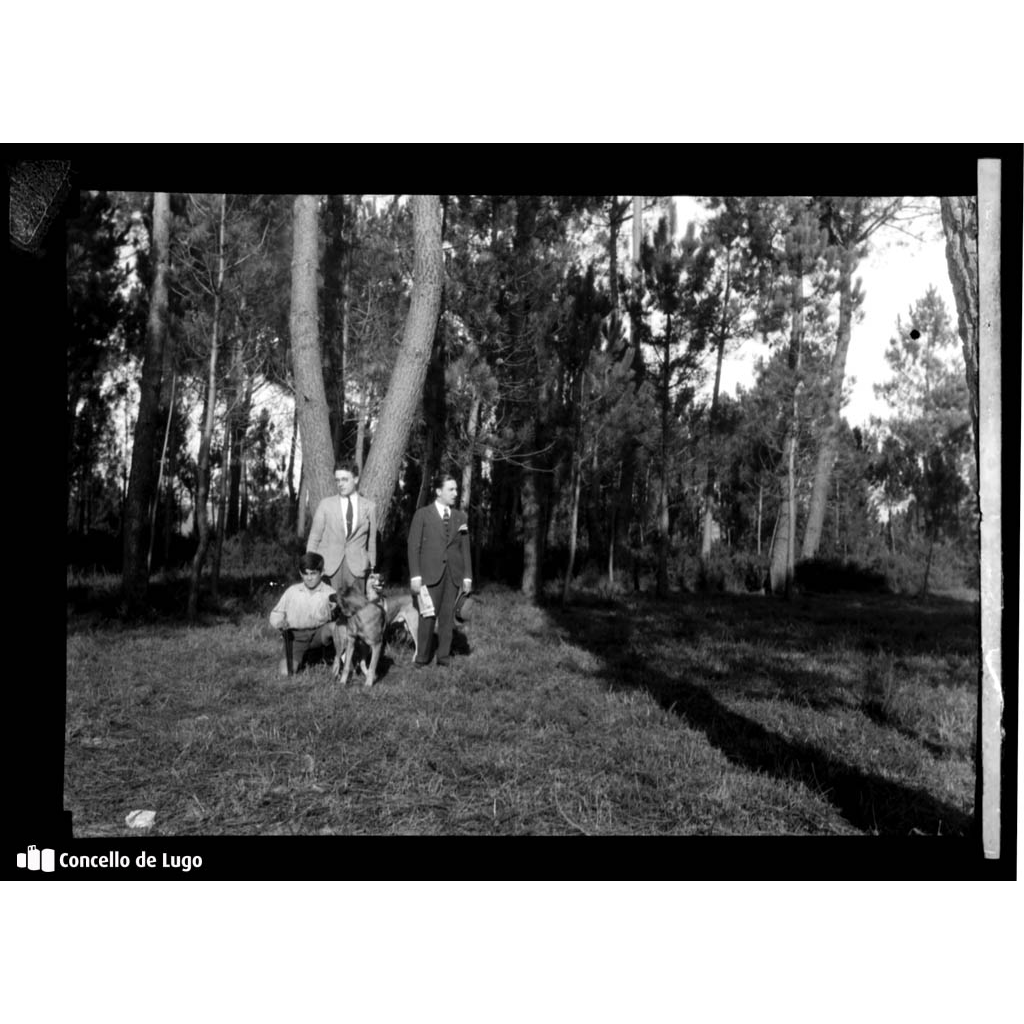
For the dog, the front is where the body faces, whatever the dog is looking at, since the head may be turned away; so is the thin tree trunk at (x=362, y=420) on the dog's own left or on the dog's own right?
on the dog's own right

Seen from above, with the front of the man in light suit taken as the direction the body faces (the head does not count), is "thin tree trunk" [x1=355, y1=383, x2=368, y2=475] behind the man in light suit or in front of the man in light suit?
behind

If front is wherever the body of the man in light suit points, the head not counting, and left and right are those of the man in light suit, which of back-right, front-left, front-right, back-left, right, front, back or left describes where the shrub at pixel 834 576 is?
left

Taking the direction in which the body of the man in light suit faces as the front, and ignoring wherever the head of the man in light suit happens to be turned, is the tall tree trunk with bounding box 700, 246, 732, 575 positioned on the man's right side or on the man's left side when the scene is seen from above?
on the man's left side

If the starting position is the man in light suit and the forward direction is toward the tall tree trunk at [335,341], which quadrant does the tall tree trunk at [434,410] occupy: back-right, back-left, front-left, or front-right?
front-right

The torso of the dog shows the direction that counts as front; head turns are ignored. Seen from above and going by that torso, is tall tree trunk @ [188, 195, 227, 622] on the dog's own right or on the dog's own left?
on the dog's own right

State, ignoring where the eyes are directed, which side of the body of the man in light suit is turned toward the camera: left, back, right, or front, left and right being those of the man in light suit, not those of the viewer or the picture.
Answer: front

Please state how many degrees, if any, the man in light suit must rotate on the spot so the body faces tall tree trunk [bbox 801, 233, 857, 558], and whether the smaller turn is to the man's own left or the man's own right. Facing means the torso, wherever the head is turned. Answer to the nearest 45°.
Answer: approximately 90° to the man's own left

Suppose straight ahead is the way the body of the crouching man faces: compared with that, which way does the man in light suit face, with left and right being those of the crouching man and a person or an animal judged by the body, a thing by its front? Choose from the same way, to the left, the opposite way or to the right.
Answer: the same way

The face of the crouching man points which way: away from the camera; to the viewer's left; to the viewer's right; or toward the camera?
toward the camera

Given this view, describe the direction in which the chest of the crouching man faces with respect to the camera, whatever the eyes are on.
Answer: toward the camera

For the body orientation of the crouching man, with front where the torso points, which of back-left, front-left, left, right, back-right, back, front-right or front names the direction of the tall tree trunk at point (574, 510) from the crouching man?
back-left

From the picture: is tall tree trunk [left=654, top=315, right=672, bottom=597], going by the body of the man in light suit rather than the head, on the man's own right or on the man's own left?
on the man's own left

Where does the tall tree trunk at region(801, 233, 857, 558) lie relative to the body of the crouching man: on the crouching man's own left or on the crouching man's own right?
on the crouching man's own left
